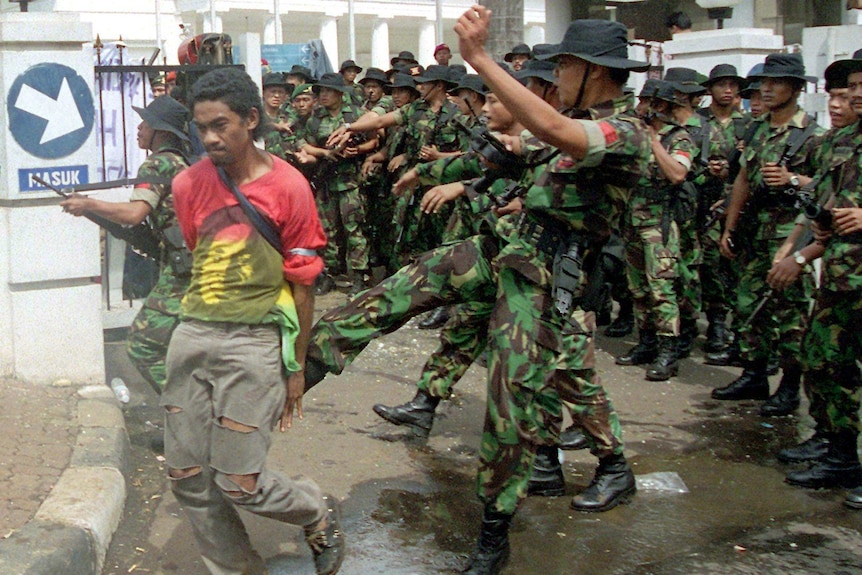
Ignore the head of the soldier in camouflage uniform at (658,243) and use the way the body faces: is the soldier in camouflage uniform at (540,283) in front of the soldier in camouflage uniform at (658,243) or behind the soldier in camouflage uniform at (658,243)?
in front

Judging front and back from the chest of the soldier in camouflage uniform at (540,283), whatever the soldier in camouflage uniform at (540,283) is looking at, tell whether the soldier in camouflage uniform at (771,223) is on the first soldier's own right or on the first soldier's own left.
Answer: on the first soldier's own right

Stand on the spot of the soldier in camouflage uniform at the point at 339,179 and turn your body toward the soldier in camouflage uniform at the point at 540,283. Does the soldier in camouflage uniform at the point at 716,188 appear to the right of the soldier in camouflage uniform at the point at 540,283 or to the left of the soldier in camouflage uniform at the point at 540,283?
left

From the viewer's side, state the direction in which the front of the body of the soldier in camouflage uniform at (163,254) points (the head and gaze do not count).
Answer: to the viewer's left

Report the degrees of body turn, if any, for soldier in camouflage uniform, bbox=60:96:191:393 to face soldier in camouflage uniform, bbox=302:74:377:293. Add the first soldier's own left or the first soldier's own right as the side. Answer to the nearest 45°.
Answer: approximately 90° to the first soldier's own right

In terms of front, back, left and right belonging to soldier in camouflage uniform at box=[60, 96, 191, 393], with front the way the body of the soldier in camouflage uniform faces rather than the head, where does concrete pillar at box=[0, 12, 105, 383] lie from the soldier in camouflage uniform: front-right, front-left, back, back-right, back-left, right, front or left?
front-right

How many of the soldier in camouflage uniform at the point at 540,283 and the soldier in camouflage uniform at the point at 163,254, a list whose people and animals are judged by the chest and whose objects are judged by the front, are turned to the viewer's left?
2

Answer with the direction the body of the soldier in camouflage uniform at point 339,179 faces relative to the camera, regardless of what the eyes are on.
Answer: toward the camera

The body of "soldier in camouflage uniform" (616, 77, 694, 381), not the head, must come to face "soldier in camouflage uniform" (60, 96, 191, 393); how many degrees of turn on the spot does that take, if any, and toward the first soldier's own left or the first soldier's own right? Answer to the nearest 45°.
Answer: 0° — they already face them

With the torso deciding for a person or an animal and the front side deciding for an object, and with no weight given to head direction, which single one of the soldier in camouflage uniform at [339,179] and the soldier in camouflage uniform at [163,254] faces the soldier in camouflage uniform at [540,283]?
the soldier in camouflage uniform at [339,179]

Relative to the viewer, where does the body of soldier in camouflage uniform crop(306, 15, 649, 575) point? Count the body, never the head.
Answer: to the viewer's left

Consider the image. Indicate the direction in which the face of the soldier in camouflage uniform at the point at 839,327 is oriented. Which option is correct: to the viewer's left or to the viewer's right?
to the viewer's left

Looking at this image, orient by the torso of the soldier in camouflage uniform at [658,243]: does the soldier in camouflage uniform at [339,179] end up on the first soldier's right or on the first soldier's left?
on the first soldier's right

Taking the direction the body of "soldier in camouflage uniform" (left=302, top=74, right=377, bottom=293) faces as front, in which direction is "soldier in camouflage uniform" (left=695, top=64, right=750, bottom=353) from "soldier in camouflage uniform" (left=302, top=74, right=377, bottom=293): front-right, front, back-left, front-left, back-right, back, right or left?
front-left
